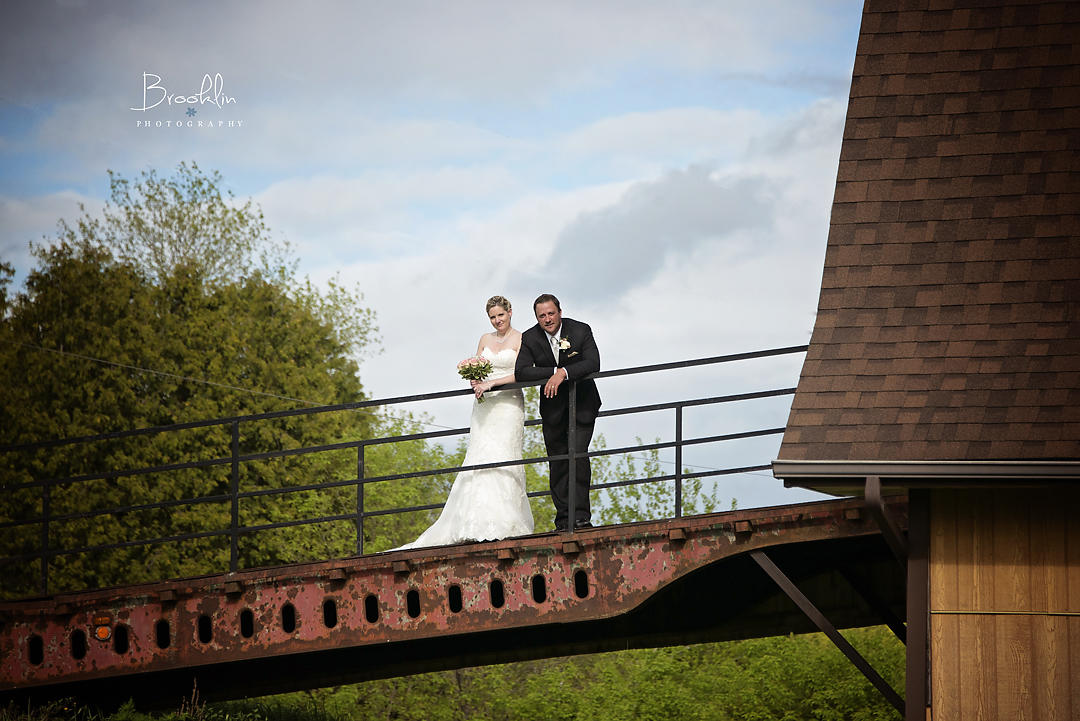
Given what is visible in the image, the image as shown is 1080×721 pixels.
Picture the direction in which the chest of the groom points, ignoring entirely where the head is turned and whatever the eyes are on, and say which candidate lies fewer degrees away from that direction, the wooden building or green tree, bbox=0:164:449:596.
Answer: the wooden building

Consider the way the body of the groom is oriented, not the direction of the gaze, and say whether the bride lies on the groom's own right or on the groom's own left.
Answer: on the groom's own right

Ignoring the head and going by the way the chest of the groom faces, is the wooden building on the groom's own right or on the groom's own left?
on the groom's own left

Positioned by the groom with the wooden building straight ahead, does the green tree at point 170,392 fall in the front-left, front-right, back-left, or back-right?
back-left

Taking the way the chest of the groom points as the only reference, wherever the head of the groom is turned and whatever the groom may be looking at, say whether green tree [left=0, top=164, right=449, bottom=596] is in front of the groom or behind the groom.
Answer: behind

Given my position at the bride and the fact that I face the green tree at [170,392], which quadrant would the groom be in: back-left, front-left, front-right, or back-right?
back-right

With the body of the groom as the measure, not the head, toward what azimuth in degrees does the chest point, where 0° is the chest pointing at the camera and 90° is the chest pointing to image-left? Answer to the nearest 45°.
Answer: approximately 0°

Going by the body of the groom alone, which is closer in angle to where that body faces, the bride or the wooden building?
the wooden building
